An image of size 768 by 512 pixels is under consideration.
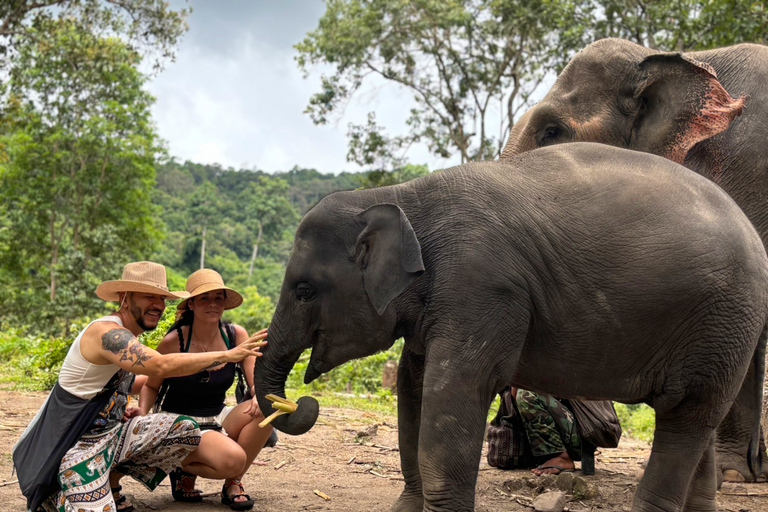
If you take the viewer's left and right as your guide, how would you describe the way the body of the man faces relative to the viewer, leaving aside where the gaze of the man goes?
facing to the right of the viewer

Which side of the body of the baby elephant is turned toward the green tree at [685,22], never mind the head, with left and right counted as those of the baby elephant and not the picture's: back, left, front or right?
right

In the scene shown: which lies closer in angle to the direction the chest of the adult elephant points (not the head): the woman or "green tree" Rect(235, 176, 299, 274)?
the woman

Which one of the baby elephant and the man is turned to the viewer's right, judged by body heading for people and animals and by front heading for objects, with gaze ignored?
the man

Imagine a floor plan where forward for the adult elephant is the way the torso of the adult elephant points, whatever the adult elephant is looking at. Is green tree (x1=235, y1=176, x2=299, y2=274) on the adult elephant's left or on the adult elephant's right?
on the adult elephant's right

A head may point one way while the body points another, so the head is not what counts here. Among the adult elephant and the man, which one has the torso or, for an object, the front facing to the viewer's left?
the adult elephant

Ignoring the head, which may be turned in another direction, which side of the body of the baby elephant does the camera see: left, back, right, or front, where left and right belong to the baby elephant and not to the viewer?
left

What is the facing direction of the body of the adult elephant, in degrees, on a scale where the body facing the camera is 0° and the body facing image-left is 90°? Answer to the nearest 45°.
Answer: approximately 90°

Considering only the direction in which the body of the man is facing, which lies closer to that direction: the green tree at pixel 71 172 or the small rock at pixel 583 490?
the small rock

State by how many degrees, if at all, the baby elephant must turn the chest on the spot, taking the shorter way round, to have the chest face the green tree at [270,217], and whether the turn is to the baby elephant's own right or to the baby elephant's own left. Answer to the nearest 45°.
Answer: approximately 90° to the baby elephant's own right

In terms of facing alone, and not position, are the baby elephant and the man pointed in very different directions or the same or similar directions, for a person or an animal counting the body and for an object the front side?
very different directions

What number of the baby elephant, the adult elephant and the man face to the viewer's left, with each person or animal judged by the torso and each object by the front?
2

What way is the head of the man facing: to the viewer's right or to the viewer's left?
to the viewer's right

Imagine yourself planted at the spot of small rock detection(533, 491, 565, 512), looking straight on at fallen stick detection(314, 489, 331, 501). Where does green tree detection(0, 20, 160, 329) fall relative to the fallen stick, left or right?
right
